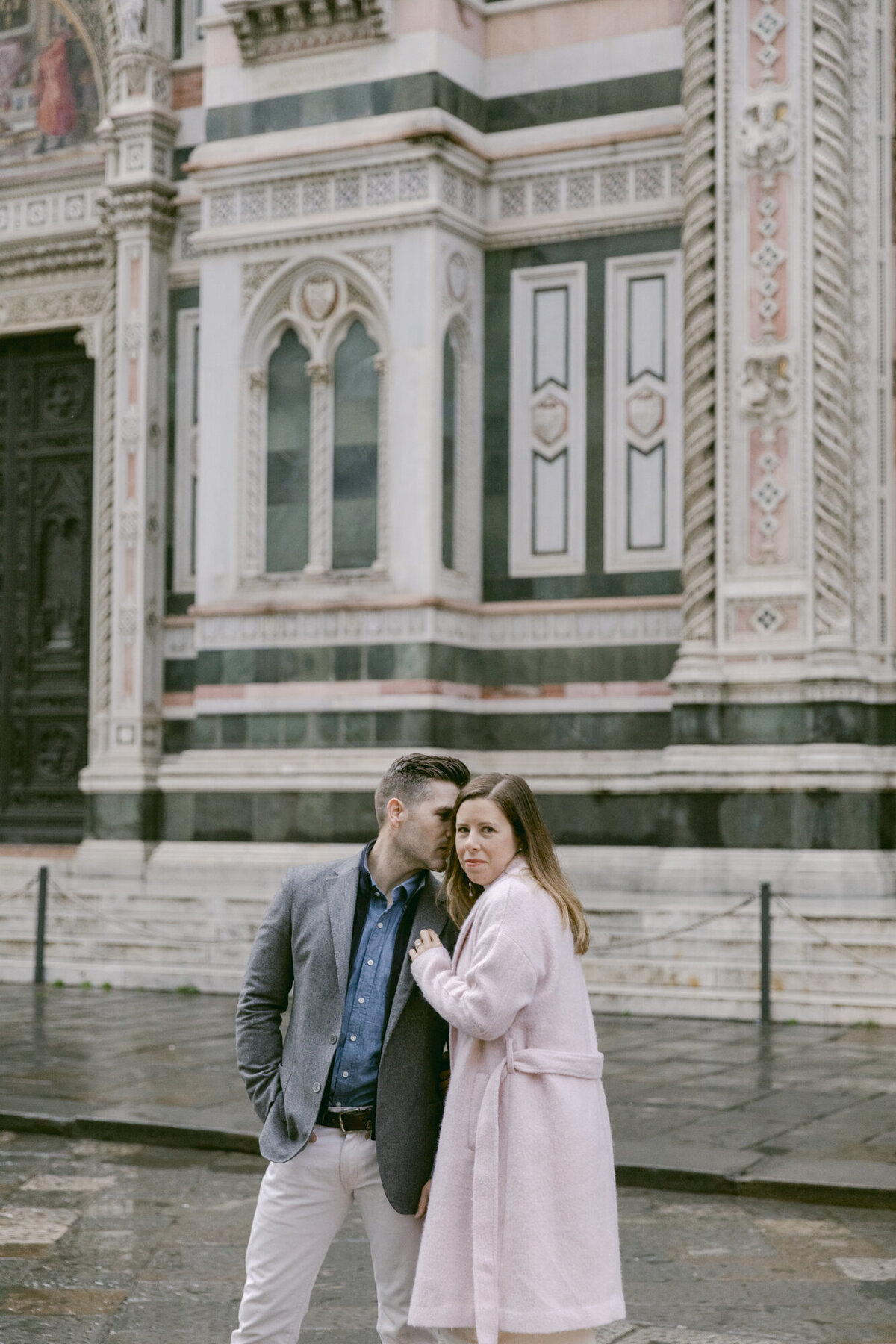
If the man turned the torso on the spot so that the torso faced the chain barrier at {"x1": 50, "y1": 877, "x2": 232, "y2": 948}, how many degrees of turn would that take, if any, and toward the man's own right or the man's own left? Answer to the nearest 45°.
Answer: approximately 135° to the man's own left

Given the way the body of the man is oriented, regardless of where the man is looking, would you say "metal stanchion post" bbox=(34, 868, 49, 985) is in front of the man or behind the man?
behind

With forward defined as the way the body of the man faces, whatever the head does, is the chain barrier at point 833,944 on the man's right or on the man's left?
on the man's left

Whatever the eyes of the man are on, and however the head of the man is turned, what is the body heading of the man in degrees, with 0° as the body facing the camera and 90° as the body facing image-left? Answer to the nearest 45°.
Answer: approximately 315°

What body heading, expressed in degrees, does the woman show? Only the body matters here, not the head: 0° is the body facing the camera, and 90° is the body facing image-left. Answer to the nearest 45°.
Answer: approximately 90°

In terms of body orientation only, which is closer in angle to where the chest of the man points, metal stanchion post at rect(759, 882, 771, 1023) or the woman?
the woman

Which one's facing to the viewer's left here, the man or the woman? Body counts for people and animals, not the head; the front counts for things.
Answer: the woman

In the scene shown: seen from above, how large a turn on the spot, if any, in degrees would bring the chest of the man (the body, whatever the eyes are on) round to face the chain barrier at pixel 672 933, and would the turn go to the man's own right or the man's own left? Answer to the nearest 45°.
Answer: approximately 135° to the man's own left
